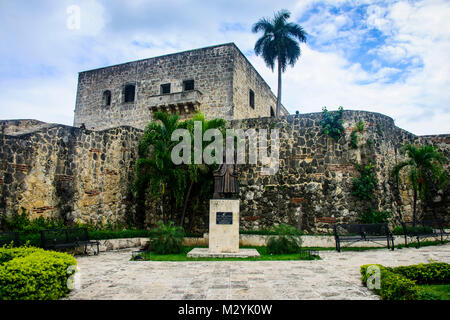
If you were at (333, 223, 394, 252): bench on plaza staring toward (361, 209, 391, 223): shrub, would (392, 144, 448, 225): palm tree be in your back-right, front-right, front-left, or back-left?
front-right

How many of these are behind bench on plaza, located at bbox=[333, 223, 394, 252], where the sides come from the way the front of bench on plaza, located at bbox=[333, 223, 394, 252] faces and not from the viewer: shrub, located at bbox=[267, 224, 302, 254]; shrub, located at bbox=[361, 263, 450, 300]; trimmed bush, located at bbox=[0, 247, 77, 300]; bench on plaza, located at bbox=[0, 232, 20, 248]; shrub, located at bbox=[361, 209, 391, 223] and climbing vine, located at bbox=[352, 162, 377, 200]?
2

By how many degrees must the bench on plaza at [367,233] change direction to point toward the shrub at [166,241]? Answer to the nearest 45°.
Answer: approximately 45° to its right

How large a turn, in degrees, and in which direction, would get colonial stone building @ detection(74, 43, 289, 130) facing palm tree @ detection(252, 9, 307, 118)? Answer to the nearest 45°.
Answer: approximately 135° to its left

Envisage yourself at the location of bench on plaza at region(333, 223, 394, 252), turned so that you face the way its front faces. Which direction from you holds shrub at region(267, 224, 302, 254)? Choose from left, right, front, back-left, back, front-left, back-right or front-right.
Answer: front-right

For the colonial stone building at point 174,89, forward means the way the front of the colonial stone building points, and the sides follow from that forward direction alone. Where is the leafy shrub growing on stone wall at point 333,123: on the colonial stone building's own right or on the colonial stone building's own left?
on the colonial stone building's own left

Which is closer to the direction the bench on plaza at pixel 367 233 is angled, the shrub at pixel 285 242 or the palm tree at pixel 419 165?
the shrub

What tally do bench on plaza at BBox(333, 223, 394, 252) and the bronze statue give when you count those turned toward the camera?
2

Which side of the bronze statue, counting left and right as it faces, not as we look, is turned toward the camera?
front

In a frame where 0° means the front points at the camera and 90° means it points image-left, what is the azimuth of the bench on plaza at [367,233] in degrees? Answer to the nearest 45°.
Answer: approximately 0°

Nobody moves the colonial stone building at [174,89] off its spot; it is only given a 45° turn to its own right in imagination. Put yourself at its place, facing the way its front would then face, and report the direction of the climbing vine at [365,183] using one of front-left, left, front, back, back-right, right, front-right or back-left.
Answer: back-left

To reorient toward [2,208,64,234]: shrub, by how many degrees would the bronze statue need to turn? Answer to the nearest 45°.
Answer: approximately 90° to its right

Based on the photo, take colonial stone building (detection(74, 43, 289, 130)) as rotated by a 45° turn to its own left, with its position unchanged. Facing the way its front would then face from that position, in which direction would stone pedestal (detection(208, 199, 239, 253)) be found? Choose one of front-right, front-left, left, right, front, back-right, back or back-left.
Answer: front

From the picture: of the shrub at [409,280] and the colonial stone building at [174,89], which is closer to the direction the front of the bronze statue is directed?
the shrub

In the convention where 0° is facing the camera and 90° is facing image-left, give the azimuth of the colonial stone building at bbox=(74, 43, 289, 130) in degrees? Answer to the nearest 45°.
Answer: approximately 45°

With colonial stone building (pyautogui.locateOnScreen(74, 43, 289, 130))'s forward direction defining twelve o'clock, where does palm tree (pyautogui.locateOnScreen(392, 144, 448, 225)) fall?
The palm tree is roughly at 9 o'clock from the colonial stone building.

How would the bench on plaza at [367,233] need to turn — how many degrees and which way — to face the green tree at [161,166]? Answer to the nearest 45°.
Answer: approximately 90° to its right

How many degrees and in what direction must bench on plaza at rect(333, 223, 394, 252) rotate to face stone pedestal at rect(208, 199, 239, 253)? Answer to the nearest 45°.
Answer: approximately 45° to its right
